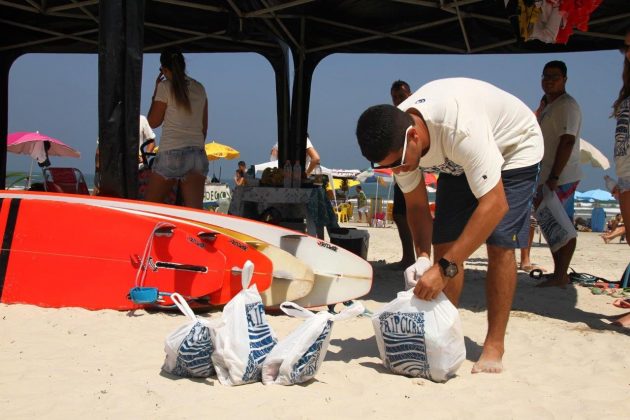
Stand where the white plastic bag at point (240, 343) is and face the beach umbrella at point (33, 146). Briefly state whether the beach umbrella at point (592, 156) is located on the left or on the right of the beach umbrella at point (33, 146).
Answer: right

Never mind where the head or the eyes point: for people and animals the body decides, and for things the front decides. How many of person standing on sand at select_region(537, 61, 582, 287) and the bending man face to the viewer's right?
0

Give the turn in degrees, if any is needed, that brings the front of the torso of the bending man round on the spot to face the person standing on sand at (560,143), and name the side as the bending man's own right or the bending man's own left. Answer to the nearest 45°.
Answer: approximately 135° to the bending man's own right

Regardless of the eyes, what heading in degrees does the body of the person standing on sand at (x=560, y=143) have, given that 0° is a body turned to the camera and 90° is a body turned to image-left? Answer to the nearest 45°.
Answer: approximately 45°

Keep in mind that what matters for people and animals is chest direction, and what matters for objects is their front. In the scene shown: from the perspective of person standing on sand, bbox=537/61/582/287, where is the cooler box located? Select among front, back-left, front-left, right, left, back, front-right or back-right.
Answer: front-right

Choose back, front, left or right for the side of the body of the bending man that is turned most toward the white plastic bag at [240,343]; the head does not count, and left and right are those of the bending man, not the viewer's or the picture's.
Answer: front

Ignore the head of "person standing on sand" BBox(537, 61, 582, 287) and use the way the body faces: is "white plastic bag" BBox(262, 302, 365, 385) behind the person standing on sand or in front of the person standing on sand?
in front

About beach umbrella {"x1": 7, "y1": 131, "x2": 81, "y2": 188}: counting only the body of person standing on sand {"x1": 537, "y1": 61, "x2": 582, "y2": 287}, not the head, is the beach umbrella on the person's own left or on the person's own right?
on the person's own right

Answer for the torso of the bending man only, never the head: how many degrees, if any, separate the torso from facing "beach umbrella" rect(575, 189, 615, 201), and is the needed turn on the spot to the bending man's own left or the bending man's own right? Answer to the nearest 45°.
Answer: approximately 135° to the bending man's own right

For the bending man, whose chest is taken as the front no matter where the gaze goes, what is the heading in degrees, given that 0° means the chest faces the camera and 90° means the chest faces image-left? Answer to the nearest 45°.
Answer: approximately 45°

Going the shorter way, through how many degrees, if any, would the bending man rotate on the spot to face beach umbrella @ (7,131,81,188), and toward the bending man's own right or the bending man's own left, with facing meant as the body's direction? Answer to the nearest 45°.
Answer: approximately 90° to the bending man's own right
